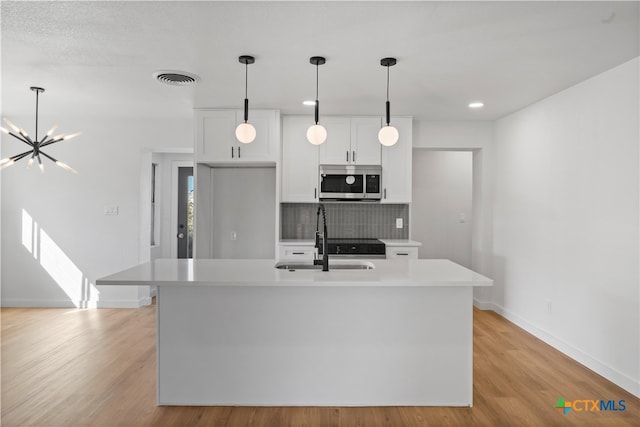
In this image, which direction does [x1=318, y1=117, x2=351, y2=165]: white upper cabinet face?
toward the camera

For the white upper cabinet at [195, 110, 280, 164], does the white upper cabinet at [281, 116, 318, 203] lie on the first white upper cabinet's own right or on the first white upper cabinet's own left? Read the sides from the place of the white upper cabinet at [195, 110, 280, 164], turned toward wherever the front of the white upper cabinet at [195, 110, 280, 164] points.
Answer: on the first white upper cabinet's own left

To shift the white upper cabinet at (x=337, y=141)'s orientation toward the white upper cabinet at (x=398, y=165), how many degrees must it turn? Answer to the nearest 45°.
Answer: approximately 90° to its left

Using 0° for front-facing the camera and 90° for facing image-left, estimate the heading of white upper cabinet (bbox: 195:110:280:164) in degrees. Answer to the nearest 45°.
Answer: approximately 0°

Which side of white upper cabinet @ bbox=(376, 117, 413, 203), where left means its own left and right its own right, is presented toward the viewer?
front

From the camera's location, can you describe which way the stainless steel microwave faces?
facing the viewer

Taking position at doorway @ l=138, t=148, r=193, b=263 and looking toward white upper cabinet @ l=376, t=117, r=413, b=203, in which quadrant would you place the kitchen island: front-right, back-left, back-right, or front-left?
front-right

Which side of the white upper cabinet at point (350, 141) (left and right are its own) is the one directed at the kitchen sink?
front

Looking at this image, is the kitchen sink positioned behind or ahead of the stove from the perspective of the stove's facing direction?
ahead

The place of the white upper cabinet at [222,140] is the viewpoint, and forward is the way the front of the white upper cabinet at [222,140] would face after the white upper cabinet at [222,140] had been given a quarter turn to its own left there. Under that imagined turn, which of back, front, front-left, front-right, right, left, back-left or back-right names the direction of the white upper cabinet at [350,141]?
front

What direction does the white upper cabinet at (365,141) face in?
toward the camera

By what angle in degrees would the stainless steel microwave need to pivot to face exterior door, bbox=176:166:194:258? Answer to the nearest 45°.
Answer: approximately 135° to its right

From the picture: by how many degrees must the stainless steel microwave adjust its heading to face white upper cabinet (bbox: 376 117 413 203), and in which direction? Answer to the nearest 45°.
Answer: approximately 90° to its left

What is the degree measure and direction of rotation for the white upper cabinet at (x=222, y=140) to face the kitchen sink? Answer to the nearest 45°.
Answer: approximately 45° to its left
